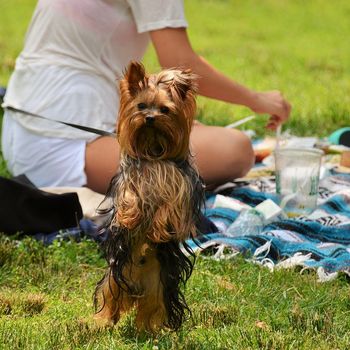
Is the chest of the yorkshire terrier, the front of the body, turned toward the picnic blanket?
no

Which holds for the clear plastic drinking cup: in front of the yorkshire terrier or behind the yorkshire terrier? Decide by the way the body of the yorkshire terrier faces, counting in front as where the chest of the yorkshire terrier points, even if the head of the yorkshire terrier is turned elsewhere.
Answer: behind

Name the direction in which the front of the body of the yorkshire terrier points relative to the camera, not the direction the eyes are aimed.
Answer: toward the camera

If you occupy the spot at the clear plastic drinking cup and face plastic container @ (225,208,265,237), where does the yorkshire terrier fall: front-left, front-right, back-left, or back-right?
front-left

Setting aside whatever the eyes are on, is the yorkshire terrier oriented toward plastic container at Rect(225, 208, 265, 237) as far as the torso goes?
no
